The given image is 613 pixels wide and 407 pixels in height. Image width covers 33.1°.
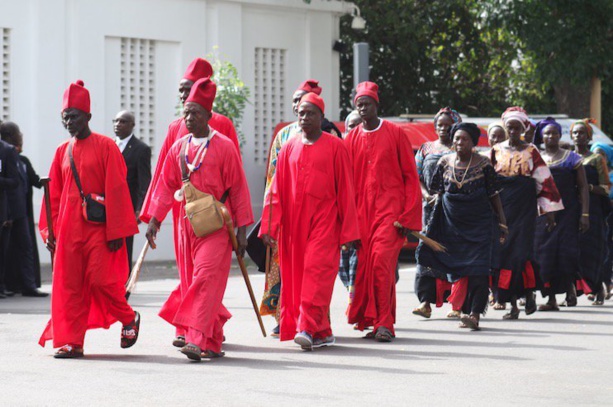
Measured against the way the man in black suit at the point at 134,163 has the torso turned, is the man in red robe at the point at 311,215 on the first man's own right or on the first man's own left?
on the first man's own left

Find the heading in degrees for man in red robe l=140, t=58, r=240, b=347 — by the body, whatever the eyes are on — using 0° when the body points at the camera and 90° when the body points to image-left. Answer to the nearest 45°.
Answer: approximately 45°

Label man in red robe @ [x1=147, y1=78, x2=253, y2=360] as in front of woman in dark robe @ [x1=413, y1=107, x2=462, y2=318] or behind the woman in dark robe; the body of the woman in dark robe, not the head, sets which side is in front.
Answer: in front

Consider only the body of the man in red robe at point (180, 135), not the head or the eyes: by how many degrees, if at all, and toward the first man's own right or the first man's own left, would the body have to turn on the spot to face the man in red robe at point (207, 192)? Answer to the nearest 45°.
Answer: approximately 45° to the first man's own left

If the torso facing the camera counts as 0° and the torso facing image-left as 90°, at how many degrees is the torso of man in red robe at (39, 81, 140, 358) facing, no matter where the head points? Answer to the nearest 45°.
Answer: approximately 45°

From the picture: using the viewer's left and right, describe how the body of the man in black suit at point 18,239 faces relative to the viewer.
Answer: facing to the right of the viewer

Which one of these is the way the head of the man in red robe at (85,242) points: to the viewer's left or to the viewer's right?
to the viewer's left

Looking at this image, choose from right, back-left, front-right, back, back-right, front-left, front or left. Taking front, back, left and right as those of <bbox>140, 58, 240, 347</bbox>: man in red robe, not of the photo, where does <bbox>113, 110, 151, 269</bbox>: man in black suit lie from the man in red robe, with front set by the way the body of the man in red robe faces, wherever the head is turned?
back-right

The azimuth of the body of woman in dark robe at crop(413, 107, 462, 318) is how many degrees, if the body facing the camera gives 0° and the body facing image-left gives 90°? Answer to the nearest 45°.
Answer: approximately 45°

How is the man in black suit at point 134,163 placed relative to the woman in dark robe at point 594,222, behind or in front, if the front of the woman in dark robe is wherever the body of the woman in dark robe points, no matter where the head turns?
in front

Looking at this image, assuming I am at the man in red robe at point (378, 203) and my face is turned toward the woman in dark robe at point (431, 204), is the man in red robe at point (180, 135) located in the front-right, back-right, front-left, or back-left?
back-left

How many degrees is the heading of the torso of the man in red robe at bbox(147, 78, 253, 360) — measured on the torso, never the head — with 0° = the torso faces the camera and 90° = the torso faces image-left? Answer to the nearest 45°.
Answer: approximately 45°

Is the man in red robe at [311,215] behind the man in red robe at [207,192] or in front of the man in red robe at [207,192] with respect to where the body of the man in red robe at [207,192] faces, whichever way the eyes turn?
behind

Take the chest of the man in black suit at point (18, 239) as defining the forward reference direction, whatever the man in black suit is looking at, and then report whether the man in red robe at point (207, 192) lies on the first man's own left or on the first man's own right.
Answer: on the first man's own right

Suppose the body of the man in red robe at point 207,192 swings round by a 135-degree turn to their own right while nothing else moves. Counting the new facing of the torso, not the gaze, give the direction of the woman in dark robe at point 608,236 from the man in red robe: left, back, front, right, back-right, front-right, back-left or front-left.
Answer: front-right
